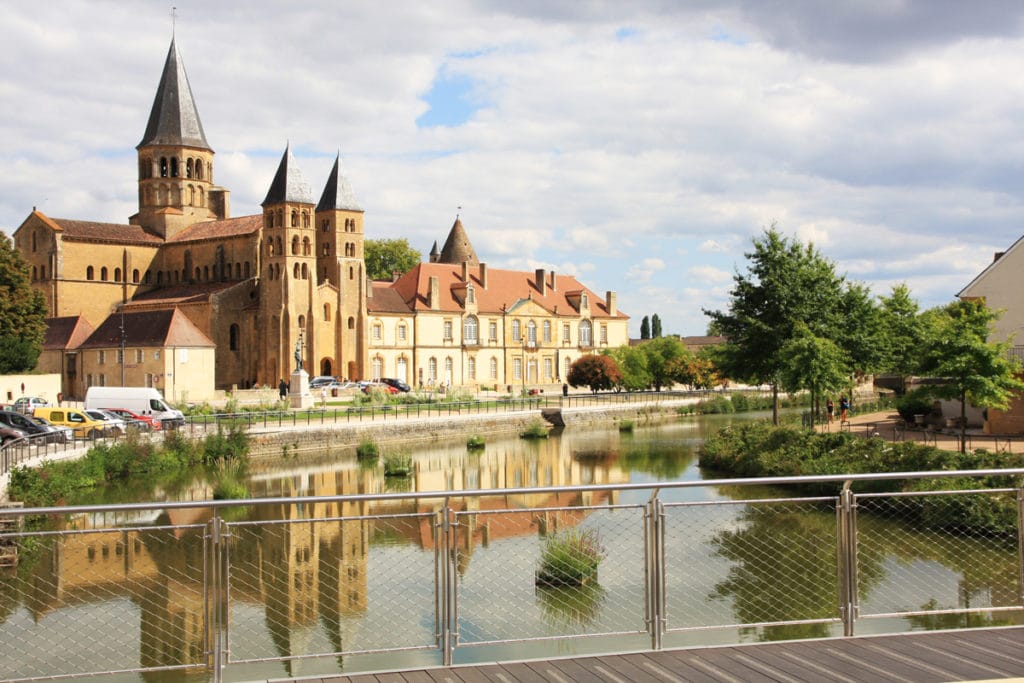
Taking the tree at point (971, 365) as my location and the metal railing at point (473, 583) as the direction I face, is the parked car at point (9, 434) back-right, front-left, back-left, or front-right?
front-right

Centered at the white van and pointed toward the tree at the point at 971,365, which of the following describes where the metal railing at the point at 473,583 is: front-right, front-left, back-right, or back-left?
front-right

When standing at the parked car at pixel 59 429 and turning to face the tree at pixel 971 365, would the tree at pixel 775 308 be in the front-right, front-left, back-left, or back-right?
front-left

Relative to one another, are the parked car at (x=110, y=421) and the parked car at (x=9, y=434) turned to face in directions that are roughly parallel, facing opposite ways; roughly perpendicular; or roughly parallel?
roughly parallel

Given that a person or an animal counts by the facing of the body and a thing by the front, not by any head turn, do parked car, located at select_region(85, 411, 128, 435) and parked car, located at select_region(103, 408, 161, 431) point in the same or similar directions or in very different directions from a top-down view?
same or similar directions

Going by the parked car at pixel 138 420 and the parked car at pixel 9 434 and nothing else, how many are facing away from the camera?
0
